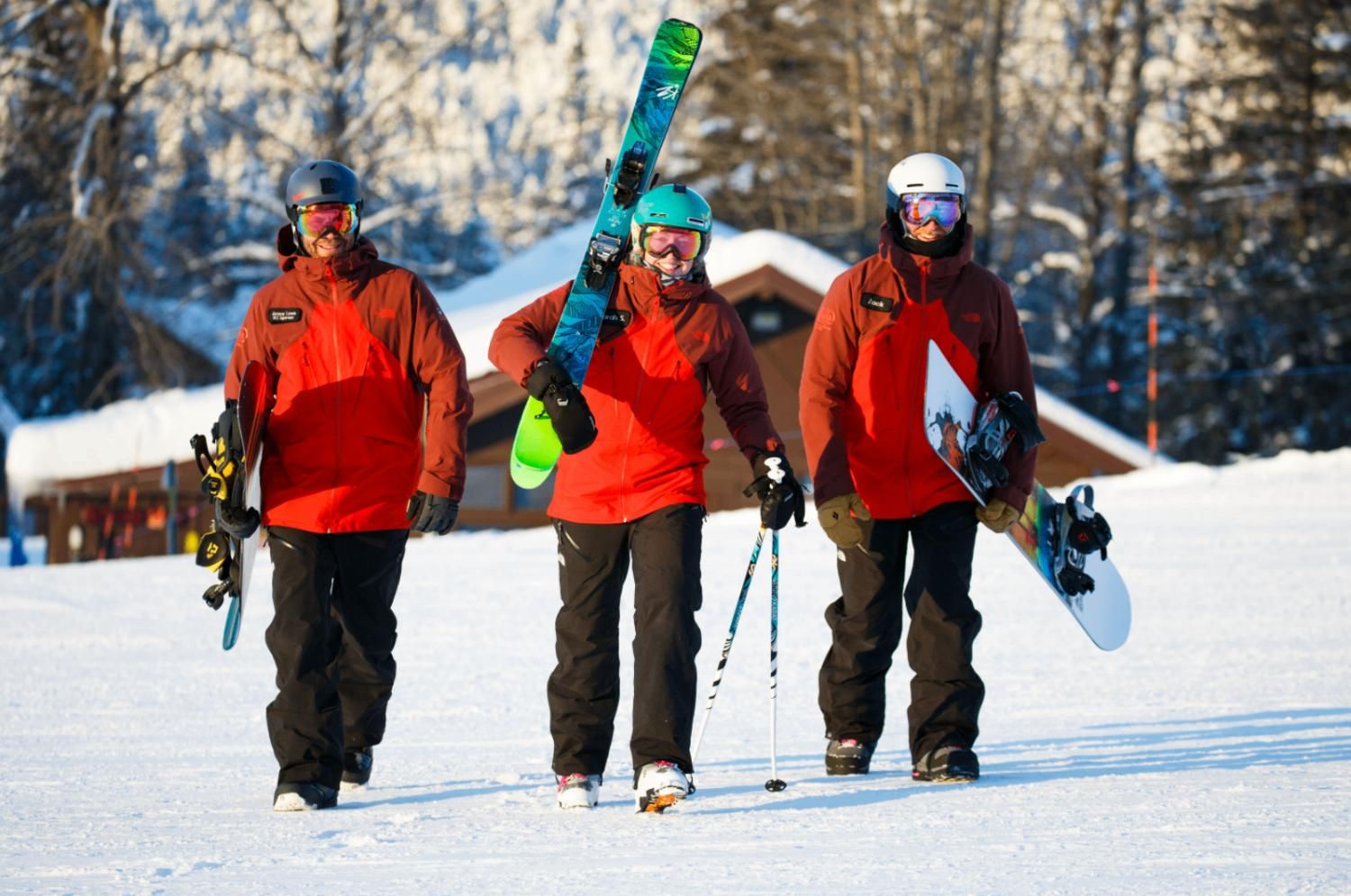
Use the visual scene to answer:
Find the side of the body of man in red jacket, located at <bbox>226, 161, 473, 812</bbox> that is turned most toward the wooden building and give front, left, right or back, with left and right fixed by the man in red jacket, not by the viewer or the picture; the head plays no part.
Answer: back

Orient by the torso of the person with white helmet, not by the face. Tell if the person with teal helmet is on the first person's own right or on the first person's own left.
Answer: on the first person's own right

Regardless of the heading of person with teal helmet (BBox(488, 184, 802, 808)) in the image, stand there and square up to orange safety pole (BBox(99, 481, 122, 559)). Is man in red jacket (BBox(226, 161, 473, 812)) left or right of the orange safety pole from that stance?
left

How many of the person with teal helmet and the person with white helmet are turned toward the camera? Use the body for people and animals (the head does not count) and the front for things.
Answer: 2

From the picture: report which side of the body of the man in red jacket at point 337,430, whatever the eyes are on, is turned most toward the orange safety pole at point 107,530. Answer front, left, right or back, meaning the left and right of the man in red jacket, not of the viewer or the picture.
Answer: back

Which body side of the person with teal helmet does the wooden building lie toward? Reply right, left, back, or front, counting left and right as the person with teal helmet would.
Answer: back

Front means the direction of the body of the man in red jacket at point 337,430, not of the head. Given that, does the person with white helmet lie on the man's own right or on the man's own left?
on the man's own left

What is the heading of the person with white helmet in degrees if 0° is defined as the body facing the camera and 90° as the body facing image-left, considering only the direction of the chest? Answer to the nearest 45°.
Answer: approximately 0°

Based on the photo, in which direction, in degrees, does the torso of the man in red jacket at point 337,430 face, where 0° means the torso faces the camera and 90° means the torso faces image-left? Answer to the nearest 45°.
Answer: approximately 0°
